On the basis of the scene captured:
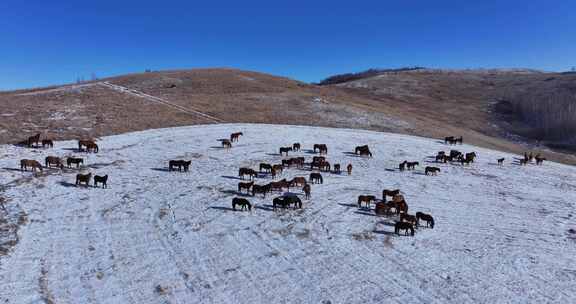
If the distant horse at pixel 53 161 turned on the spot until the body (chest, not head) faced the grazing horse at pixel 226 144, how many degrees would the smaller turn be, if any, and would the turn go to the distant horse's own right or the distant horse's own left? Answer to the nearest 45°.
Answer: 0° — it already faces it

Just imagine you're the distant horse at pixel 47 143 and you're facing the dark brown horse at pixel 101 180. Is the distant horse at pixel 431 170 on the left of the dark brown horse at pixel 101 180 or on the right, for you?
left

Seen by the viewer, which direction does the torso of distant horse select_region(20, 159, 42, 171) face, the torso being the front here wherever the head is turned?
to the viewer's right

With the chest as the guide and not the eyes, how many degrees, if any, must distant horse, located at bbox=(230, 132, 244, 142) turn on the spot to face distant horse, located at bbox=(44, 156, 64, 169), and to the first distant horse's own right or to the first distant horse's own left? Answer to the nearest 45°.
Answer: approximately 135° to the first distant horse's own right

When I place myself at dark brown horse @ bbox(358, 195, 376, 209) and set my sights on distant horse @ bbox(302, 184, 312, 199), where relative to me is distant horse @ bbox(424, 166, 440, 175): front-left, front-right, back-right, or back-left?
back-right
